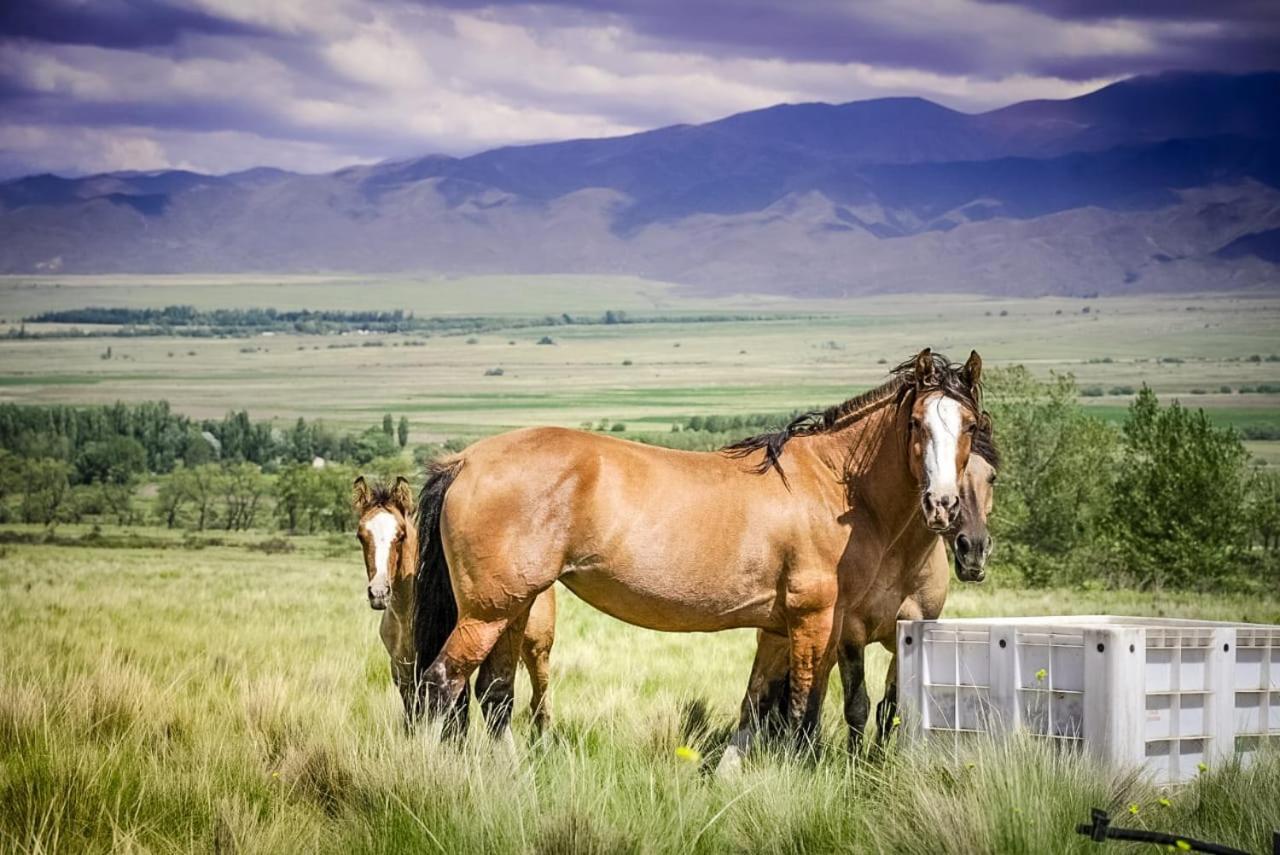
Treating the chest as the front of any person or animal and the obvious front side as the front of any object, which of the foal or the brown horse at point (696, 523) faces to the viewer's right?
the brown horse

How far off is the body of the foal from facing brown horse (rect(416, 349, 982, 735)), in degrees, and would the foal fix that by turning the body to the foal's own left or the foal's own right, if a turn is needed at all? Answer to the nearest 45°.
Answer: approximately 135° to the foal's own left

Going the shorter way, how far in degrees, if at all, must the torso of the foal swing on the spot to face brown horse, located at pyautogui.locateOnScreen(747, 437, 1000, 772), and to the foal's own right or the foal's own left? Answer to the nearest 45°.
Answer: approximately 180°

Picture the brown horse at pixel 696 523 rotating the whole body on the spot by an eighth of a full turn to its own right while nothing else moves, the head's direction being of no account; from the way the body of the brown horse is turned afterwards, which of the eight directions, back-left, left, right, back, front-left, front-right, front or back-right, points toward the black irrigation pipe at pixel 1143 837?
front

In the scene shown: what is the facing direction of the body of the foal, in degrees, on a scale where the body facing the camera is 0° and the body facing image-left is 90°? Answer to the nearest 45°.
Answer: approximately 90°

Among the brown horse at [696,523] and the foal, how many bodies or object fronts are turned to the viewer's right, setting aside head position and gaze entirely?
1

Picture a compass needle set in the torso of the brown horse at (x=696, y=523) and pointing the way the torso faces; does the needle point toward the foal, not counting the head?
no

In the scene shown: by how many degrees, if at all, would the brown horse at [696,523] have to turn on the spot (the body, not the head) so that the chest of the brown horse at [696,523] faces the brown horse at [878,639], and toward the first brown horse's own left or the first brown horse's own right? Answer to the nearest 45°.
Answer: approximately 45° to the first brown horse's own left

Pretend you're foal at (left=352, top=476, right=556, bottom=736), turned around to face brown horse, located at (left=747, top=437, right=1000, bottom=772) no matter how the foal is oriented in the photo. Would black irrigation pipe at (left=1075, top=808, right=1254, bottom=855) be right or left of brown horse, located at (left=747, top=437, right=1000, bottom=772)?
right

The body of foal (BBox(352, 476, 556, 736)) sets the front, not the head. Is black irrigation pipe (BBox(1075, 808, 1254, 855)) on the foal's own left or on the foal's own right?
on the foal's own left

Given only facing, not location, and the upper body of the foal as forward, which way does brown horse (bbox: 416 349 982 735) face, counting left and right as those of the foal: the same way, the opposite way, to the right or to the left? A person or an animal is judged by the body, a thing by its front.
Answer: the opposite way

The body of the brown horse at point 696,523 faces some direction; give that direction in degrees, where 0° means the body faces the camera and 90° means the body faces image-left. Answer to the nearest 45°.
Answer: approximately 270°
